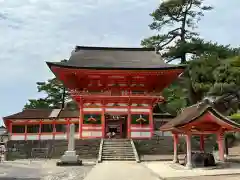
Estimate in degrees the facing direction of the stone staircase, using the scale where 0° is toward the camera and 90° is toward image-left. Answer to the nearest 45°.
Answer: approximately 0°

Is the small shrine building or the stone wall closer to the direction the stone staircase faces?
the small shrine building

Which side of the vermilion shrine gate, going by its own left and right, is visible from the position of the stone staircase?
front

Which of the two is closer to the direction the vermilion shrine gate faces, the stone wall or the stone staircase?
the stone staircase

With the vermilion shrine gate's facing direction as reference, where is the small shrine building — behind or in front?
in front

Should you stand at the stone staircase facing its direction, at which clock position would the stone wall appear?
The stone wall is roughly at 4 o'clock from the stone staircase.

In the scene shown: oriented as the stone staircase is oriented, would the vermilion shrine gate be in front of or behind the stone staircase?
behind

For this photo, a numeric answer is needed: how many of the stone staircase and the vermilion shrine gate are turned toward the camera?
2

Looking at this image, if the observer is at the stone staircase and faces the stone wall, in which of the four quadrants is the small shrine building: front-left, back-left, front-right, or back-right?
back-left

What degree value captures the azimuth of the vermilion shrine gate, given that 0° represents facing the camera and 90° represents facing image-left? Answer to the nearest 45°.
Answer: approximately 0°
